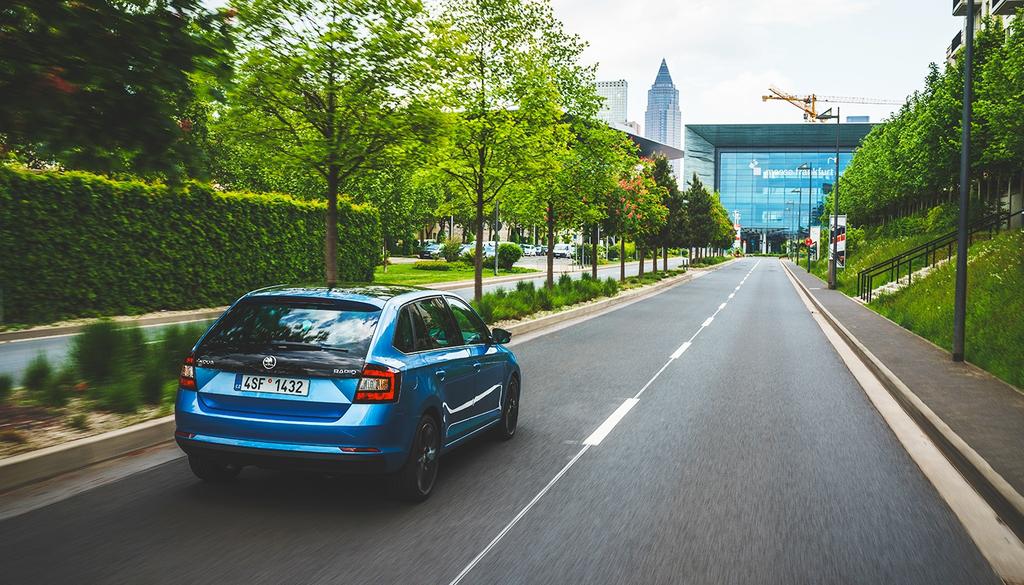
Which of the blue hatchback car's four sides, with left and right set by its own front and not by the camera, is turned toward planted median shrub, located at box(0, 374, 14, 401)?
left

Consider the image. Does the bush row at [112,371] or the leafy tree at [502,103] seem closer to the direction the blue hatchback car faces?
the leafy tree

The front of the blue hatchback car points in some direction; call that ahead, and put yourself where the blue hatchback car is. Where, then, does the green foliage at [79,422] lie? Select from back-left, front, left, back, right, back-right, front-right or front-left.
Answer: left

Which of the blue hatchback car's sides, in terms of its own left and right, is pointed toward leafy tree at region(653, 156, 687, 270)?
front

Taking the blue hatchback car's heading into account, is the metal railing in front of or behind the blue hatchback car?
in front

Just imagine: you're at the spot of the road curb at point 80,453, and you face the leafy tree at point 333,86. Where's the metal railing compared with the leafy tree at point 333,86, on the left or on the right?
right

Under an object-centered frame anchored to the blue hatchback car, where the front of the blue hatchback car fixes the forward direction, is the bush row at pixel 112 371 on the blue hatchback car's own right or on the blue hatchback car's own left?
on the blue hatchback car's own left

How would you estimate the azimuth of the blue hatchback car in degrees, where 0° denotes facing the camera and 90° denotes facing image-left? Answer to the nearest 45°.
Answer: approximately 225°

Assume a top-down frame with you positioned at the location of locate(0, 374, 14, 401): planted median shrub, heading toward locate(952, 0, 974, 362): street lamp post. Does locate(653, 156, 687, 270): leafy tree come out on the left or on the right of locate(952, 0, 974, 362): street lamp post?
left
